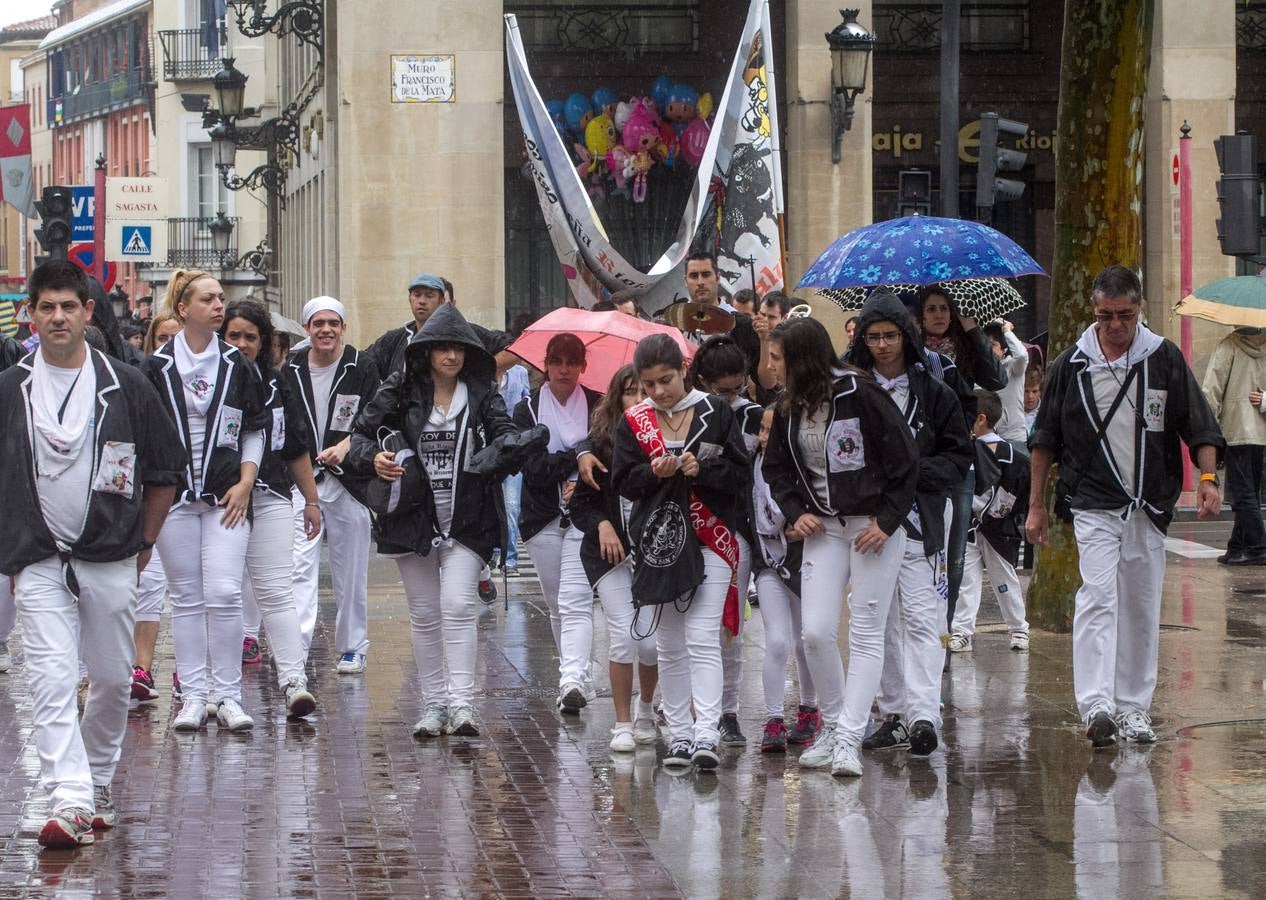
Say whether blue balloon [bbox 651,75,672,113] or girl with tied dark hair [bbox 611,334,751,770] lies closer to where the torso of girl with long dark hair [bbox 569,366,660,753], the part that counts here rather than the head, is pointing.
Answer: the girl with tied dark hair

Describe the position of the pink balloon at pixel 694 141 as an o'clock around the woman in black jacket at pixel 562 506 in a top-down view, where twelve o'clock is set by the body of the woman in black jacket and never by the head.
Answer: The pink balloon is roughly at 6 o'clock from the woman in black jacket.

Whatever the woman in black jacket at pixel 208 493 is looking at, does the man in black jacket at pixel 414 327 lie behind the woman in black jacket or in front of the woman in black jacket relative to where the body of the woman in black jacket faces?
behind

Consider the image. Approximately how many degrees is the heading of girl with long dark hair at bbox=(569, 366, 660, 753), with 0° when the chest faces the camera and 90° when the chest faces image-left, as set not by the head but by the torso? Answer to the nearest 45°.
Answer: approximately 315°

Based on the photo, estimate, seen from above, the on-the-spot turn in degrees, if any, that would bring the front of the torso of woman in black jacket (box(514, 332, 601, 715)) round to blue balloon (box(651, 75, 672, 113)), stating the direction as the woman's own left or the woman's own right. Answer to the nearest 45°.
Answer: approximately 180°

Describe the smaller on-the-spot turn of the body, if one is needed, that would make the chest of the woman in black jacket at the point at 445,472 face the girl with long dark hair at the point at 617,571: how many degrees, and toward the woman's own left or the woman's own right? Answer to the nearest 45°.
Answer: approximately 90° to the woman's own left

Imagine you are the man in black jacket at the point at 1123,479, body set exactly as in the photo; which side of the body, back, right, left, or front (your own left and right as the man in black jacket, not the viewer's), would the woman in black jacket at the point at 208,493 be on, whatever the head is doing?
right

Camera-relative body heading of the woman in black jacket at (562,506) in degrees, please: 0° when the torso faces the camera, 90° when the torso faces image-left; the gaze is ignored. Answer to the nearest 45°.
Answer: approximately 0°
